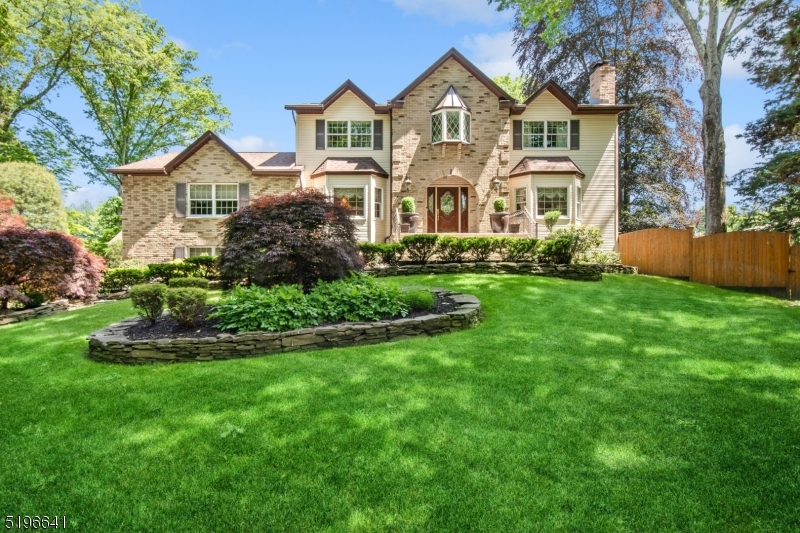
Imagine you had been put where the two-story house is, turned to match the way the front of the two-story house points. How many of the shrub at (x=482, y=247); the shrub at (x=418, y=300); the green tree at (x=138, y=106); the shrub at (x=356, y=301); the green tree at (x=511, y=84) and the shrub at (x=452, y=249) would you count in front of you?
4

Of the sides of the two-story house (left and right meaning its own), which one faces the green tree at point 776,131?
left

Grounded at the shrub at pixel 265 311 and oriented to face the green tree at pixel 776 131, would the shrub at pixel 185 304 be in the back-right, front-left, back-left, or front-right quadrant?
back-left

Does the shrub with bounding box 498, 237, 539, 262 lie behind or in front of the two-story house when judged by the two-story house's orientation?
in front

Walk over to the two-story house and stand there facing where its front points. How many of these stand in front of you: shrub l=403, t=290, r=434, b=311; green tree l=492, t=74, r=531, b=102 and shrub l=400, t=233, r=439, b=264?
2

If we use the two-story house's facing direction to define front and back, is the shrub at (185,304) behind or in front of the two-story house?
in front

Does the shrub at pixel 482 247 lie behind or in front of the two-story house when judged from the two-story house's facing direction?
in front

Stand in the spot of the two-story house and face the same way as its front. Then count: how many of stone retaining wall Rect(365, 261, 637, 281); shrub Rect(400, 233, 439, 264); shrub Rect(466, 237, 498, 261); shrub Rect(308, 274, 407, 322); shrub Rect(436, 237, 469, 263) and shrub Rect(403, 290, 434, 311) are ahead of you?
6

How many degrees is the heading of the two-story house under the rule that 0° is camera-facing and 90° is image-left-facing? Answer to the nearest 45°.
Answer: approximately 0°

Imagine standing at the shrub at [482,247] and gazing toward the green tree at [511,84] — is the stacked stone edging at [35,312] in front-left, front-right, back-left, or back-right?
back-left

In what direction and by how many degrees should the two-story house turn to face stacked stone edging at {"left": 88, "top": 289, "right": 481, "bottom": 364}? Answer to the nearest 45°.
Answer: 0° — it already faces it

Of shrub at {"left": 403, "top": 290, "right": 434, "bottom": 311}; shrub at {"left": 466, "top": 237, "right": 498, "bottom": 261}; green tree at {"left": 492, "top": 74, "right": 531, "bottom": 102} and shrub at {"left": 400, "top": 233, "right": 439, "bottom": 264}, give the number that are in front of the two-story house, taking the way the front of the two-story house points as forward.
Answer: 3

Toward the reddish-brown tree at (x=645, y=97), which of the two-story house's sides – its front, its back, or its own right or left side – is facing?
left

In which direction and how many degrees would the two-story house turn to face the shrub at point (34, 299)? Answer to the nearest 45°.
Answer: approximately 45° to its right

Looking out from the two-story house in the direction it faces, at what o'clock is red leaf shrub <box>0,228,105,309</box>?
The red leaf shrub is roughly at 2 o'clock from the two-story house.
